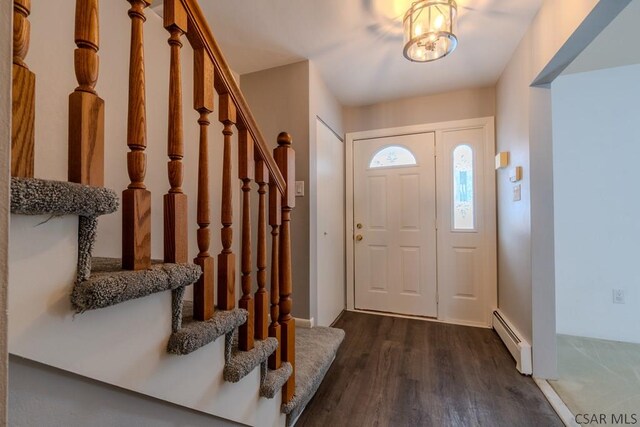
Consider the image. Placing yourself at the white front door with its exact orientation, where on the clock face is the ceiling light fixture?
The ceiling light fixture is roughly at 12 o'clock from the white front door.

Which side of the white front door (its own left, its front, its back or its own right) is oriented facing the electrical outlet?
left

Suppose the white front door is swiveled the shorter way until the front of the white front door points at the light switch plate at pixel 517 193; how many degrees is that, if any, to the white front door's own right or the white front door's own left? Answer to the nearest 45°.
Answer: approximately 45° to the white front door's own left

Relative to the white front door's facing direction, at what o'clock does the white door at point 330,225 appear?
The white door is roughly at 2 o'clock from the white front door.

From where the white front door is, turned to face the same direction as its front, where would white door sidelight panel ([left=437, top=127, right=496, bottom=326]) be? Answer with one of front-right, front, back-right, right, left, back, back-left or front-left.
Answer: left

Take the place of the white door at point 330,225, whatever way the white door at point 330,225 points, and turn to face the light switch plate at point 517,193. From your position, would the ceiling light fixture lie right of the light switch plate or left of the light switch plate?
right

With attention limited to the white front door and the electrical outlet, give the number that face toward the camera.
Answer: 2

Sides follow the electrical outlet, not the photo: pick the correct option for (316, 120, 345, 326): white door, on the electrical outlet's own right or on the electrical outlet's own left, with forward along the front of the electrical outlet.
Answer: on the electrical outlet's own right

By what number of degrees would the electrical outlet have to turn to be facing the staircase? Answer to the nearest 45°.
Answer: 0° — it already faces it

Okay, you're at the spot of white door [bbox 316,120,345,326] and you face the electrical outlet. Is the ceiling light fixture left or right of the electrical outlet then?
right

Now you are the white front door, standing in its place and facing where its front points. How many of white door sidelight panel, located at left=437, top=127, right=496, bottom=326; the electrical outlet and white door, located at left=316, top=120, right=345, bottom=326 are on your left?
2

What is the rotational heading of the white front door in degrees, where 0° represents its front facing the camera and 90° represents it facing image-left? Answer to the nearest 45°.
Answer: approximately 0°

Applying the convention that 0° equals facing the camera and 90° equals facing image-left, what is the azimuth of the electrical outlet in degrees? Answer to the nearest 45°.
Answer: approximately 0°

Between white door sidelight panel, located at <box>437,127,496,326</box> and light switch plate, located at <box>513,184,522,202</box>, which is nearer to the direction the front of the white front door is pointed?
the light switch plate
